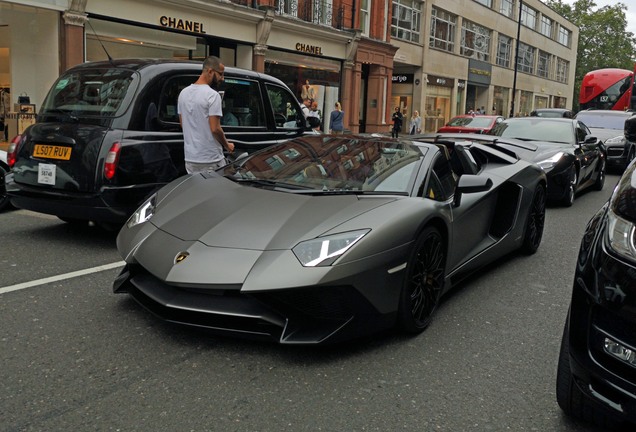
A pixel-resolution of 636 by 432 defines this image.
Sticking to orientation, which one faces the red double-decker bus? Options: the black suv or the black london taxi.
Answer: the black london taxi

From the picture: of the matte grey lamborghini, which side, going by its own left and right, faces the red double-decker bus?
back

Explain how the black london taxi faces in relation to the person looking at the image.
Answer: facing away from the viewer and to the right of the viewer

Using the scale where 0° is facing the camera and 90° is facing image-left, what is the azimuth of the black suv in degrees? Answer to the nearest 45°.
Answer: approximately 45°

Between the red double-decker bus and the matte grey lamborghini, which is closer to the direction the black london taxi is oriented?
the red double-decker bus

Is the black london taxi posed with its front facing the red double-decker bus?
yes
